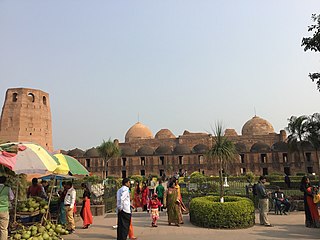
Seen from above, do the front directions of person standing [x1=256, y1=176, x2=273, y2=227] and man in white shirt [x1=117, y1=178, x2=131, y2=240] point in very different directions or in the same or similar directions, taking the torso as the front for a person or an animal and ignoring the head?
same or similar directions

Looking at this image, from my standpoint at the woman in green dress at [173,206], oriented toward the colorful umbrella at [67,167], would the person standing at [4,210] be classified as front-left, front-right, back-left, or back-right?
front-left

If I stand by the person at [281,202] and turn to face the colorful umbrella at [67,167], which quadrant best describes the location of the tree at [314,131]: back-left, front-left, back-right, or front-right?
back-right

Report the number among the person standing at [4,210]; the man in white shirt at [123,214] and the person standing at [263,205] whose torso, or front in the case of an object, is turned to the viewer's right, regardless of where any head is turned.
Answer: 2

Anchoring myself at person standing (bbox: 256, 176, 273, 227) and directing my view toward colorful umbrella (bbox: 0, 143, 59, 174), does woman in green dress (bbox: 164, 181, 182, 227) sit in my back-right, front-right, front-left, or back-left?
front-right

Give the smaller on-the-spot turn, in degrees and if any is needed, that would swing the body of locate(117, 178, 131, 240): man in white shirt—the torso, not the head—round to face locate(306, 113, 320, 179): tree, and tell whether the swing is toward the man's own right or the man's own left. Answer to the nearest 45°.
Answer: approximately 45° to the man's own left

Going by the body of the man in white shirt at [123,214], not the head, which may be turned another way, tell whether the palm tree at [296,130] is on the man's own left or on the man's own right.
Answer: on the man's own left
